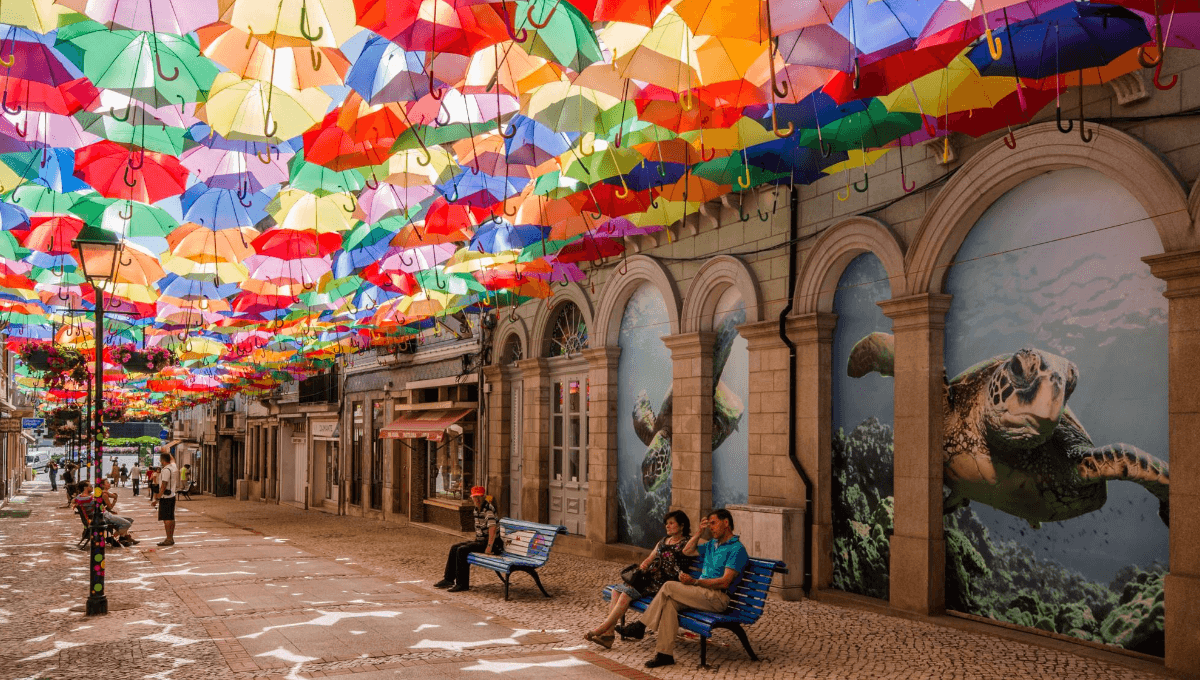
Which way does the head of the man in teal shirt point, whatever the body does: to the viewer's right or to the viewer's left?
to the viewer's left

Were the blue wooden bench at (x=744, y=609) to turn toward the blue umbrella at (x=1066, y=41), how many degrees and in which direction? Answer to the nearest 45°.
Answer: approximately 90° to its left

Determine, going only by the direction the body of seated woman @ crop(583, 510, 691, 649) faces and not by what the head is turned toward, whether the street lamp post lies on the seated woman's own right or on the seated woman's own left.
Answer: on the seated woman's own right

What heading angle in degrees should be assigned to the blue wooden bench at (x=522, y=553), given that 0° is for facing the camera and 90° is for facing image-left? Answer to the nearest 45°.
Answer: approximately 45°

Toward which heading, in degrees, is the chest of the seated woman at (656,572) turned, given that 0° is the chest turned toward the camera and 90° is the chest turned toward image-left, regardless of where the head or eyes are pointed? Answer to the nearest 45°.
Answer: approximately 45°

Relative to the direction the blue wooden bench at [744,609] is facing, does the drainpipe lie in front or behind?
behind
